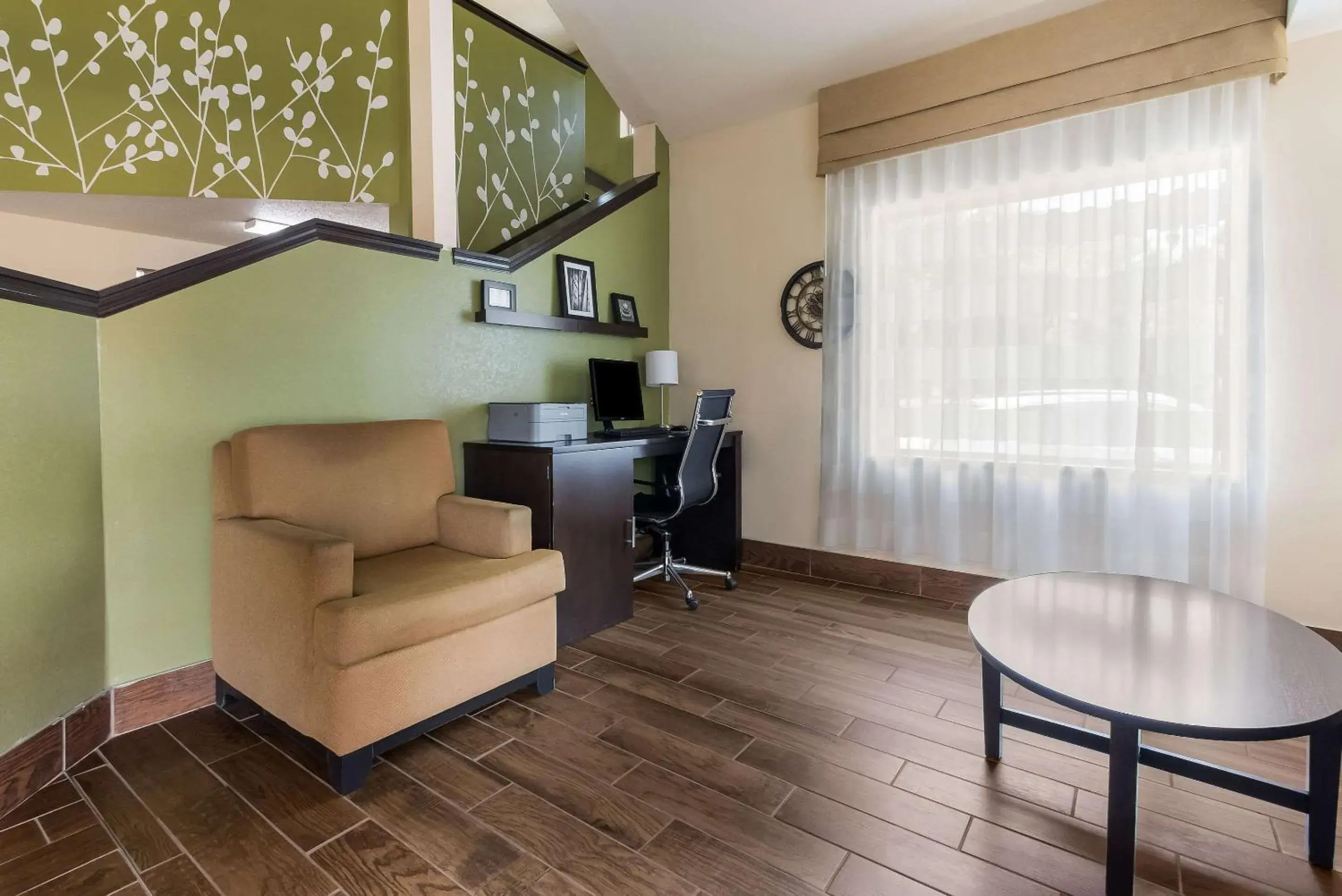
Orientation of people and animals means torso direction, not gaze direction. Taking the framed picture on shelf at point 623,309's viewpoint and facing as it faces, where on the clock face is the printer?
The printer is roughly at 2 o'clock from the framed picture on shelf.

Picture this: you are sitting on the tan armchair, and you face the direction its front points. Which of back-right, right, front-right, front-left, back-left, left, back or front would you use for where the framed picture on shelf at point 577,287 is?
left

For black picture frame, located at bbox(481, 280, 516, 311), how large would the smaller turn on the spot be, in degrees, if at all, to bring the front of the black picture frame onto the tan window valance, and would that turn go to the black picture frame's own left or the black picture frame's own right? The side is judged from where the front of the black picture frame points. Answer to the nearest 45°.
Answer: approximately 45° to the black picture frame's own left

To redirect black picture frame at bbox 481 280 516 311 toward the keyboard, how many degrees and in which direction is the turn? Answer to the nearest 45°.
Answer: approximately 45° to its left

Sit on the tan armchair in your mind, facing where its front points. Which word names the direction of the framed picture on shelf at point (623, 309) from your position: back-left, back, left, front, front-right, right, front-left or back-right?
left

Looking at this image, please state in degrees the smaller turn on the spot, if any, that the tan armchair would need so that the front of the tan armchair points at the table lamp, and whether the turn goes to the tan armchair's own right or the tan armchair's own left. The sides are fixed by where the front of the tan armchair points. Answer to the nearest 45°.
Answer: approximately 90° to the tan armchair's own left

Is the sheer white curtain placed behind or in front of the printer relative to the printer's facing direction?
in front

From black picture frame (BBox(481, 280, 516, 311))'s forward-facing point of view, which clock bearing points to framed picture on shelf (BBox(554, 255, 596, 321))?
The framed picture on shelf is roughly at 9 o'clock from the black picture frame.

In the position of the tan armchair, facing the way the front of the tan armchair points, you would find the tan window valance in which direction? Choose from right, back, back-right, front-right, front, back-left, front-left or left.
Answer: front-left
